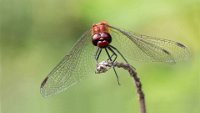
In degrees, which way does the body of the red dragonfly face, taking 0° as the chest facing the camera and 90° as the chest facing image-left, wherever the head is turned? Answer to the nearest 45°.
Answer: approximately 0°
